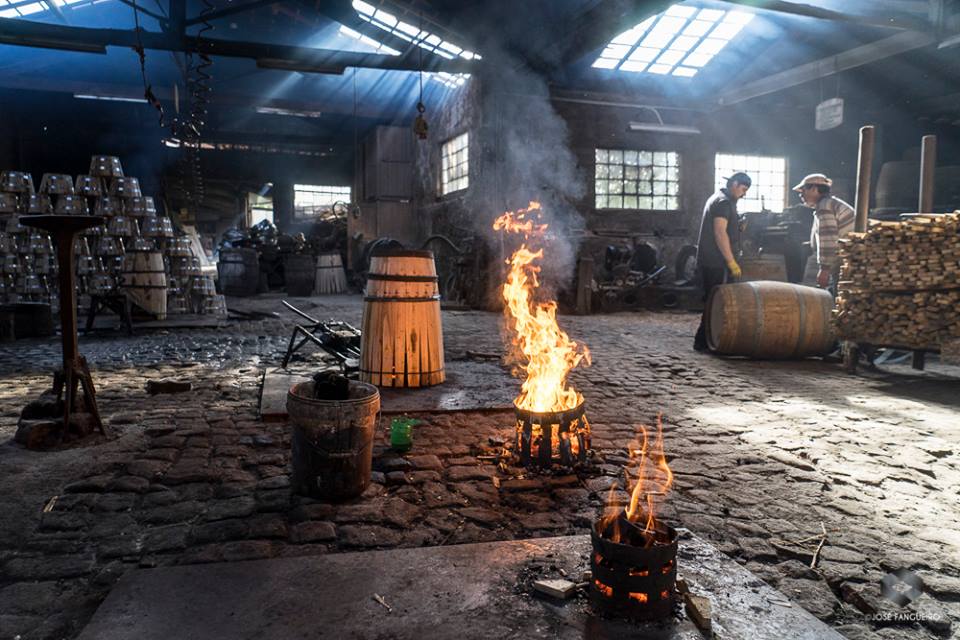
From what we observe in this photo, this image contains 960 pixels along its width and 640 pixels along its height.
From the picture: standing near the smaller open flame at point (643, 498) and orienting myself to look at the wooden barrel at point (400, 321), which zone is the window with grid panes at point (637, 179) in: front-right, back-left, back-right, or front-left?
front-right

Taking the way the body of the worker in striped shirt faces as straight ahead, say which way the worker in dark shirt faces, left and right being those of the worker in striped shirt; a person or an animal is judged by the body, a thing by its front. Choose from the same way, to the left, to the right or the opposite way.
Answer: the opposite way

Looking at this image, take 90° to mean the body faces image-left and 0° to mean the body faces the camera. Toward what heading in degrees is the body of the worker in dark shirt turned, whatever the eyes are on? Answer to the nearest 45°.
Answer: approximately 270°

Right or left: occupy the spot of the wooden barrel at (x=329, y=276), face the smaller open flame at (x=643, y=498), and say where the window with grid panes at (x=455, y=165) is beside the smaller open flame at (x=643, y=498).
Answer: left

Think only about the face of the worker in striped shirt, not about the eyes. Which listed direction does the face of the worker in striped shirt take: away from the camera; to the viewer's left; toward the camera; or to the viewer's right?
to the viewer's left

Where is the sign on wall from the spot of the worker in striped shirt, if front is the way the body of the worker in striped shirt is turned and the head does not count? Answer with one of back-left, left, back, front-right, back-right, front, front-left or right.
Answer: right

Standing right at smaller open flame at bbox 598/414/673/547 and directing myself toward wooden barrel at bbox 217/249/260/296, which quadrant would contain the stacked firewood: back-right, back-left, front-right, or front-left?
front-right

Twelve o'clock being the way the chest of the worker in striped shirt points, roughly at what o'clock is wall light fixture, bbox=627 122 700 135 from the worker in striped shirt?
The wall light fixture is roughly at 2 o'clock from the worker in striped shirt.

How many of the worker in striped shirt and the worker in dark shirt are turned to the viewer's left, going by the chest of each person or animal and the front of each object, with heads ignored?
1

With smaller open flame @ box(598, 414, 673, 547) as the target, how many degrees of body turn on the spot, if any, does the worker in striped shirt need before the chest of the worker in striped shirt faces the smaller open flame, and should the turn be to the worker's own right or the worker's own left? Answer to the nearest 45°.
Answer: approximately 90° to the worker's own left

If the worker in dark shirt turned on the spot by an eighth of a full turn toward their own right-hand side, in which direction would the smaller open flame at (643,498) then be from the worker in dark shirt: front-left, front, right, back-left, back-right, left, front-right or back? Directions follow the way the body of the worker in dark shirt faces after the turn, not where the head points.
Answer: front-right

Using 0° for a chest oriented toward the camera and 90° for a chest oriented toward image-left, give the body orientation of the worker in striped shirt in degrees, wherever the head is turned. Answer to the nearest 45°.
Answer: approximately 90°

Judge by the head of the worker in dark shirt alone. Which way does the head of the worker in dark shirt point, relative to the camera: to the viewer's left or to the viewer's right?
to the viewer's right

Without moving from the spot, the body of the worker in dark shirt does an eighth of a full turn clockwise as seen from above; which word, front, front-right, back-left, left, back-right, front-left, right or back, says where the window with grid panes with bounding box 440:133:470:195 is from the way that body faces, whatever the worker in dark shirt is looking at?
back

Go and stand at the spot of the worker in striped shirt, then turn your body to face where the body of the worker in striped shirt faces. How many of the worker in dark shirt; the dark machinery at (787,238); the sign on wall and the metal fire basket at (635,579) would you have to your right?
2

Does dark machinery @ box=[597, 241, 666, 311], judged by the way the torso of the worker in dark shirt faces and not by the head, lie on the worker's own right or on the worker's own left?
on the worker's own left

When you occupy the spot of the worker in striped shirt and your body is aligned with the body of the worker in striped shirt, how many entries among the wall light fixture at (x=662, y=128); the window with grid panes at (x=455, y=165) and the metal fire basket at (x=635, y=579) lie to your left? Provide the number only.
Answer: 1
